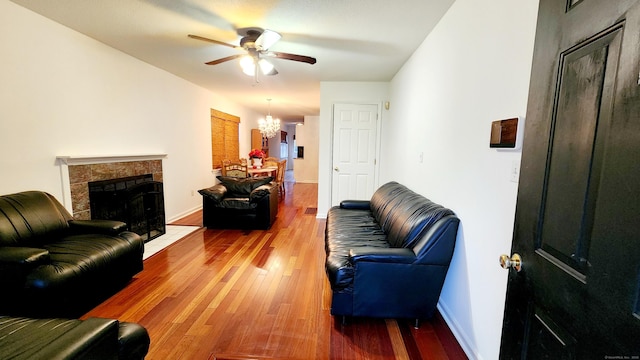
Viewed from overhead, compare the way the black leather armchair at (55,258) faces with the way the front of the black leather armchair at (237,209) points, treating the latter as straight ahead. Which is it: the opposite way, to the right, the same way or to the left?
to the left

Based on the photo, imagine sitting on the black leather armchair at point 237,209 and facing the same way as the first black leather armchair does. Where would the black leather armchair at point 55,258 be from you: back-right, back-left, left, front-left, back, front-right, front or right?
front-right

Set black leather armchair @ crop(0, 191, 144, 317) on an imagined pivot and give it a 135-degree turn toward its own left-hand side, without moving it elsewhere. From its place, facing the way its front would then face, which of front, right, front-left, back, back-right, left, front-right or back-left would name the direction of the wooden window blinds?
front-right

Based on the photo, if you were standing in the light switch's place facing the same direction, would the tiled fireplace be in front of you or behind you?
in front

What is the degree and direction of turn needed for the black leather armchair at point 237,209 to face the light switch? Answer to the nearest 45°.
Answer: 0° — it already faces it

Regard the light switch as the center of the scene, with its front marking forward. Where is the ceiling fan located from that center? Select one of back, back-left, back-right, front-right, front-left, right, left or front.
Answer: front-right

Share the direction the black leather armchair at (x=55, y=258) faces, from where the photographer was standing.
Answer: facing the viewer and to the right of the viewer

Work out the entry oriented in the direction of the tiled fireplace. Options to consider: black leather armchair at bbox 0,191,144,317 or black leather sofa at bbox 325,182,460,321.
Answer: black leather sofa at bbox 325,182,460,321

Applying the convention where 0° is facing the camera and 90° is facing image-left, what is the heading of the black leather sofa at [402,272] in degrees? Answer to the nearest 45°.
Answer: approximately 90°

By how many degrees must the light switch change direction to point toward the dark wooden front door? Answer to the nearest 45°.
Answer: approximately 45° to its left

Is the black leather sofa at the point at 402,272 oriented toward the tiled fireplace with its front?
yes

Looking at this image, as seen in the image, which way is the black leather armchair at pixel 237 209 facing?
toward the camera

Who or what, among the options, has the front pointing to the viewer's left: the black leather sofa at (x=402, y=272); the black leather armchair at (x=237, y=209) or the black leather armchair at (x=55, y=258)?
the black leather sofa at (x=402, y=272)

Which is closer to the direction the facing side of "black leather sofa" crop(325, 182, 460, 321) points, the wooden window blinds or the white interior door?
the wooden window blinds

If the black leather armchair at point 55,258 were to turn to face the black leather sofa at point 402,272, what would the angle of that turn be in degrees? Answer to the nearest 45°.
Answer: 0° — it already faces it

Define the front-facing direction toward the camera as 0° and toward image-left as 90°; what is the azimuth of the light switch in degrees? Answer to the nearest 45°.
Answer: approximately 45°

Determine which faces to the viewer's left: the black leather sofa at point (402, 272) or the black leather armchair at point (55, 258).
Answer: the black leather sofa at point (402, 272)
